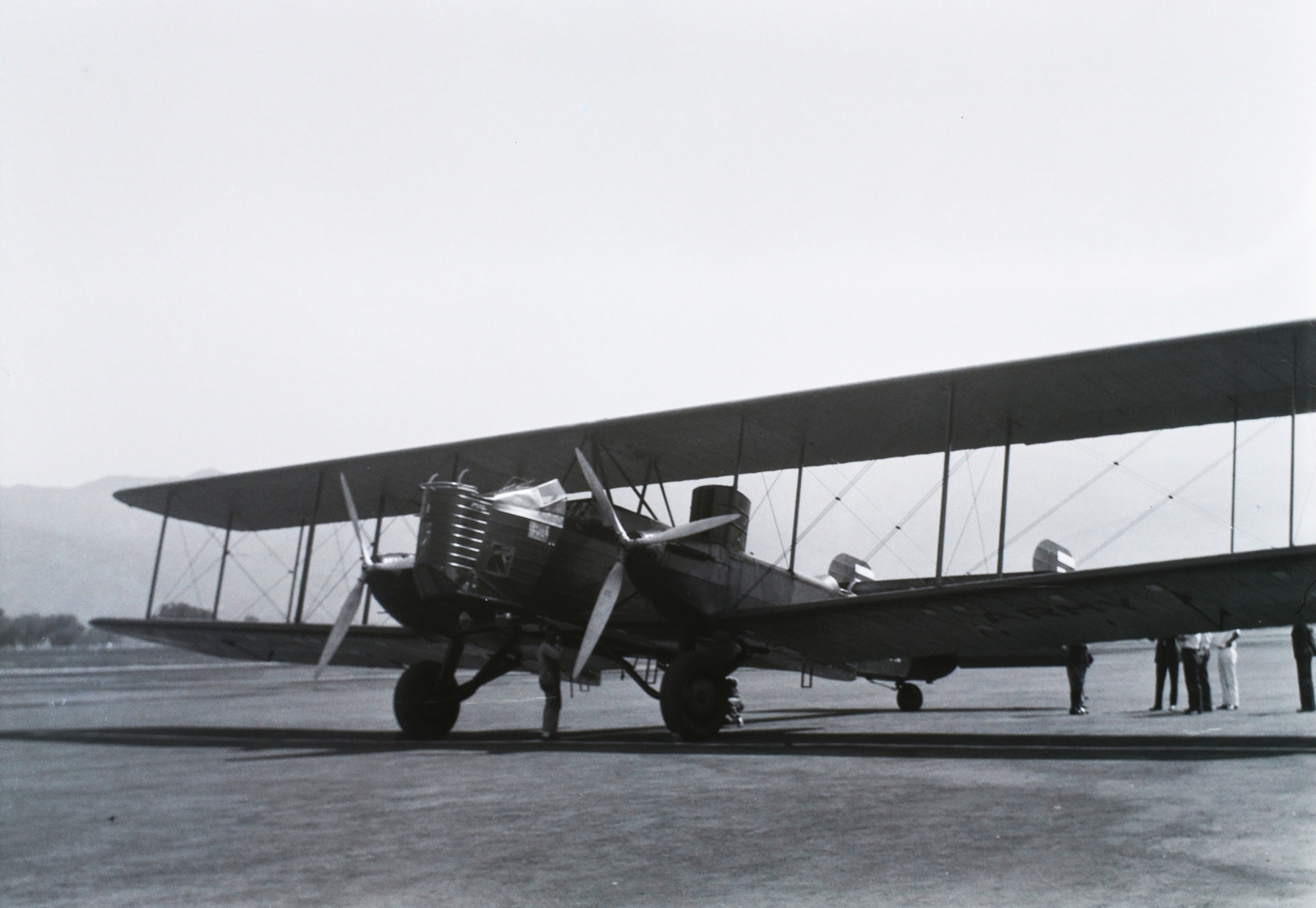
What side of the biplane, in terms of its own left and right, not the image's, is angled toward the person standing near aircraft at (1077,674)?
back

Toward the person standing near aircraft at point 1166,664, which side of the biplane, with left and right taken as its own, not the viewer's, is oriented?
back

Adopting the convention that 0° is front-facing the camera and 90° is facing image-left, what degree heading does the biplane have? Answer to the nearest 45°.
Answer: approximately 45°

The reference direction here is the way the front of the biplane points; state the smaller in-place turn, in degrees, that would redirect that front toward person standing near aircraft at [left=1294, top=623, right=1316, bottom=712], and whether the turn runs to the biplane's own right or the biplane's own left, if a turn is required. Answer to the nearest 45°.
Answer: approximately 135° to the biplane's own left

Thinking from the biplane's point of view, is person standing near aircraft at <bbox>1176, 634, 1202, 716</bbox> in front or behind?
behind
